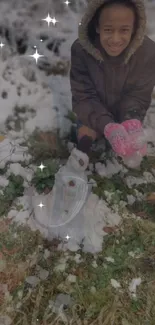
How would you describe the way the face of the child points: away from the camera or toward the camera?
toward the camera

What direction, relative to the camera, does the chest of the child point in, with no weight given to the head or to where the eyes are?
toward the camera
